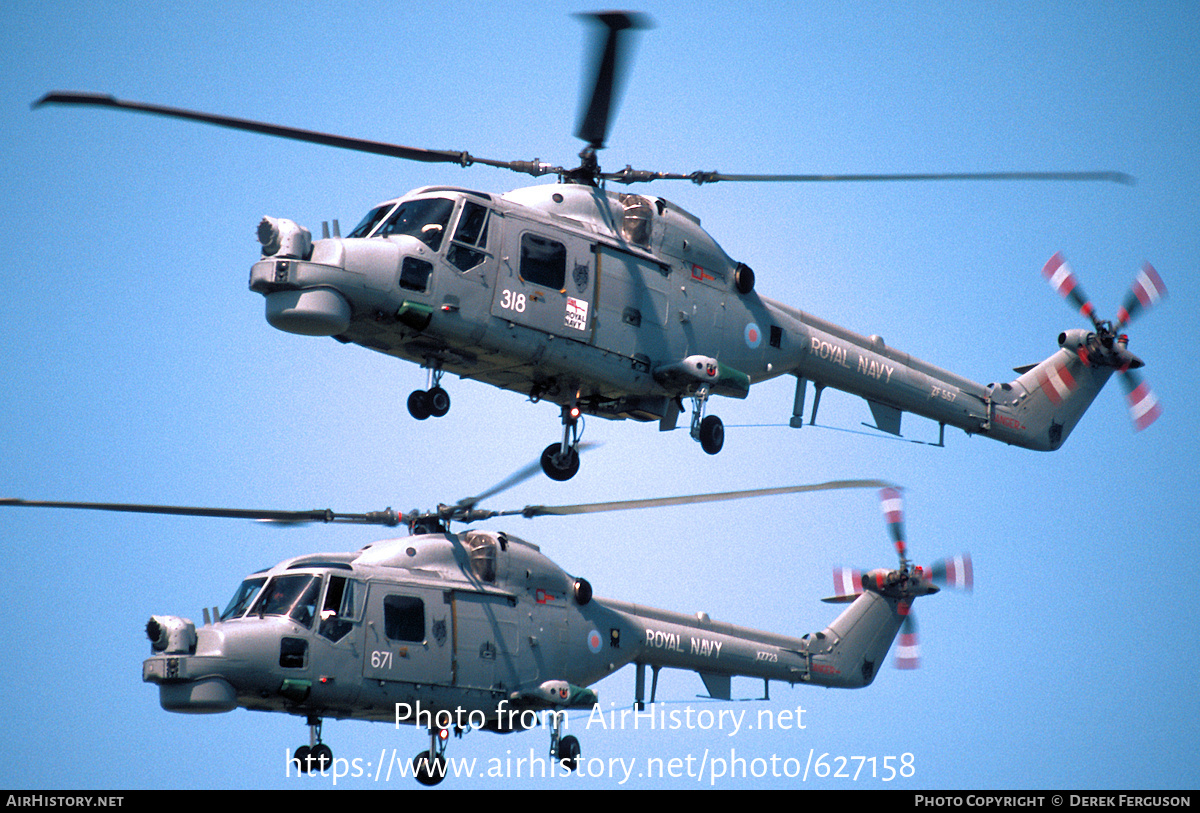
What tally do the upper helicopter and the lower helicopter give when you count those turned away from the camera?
0

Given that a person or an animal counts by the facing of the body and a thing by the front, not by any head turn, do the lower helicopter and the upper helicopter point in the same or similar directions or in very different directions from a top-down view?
same or similar directions

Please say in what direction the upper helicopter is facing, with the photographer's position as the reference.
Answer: facing the viewer and to the left of the viewer
